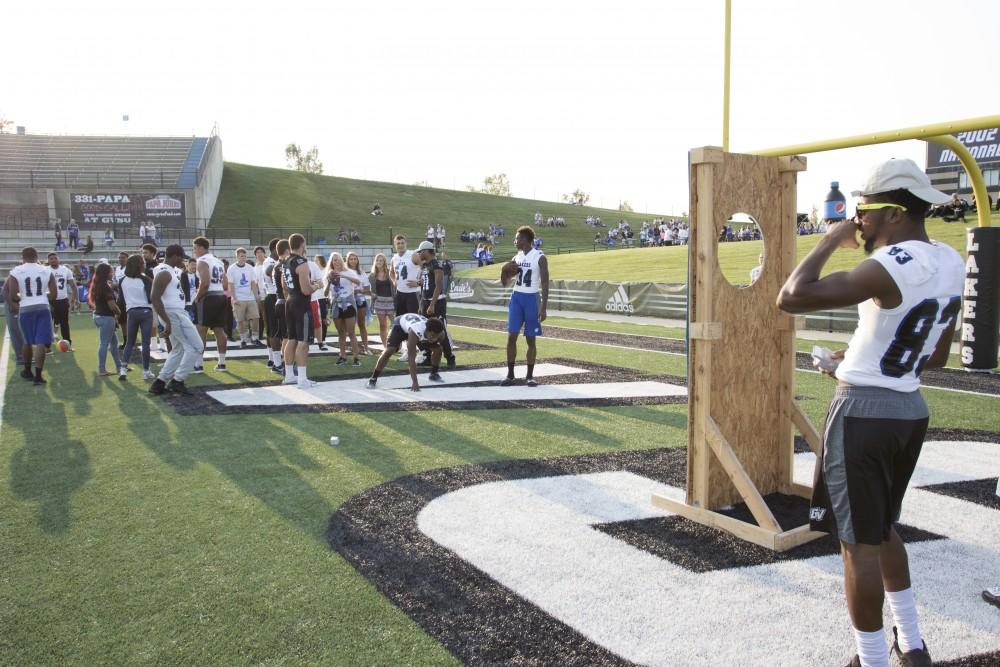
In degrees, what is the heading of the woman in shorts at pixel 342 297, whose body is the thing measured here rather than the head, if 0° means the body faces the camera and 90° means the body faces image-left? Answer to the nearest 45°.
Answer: approximately 0°

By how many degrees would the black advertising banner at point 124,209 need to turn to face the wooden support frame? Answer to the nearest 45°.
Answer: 0° — it already faces it

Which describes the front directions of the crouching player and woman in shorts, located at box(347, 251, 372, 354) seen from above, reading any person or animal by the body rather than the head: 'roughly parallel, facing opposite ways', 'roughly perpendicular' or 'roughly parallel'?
roughly perpendicular

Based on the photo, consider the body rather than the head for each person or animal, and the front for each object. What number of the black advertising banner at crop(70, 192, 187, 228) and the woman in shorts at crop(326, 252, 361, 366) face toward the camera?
2

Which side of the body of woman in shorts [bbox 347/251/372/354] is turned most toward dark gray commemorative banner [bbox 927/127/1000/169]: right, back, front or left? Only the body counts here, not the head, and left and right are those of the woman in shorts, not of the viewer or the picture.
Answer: back
